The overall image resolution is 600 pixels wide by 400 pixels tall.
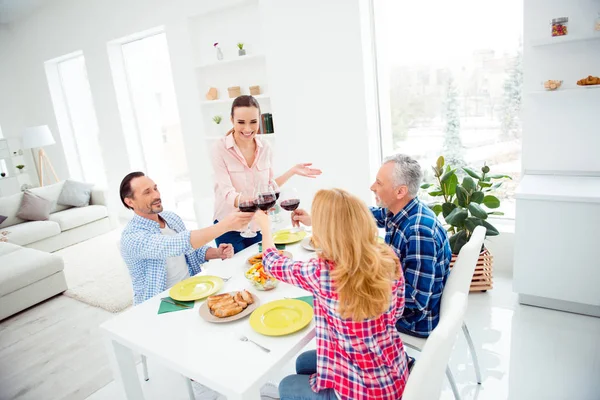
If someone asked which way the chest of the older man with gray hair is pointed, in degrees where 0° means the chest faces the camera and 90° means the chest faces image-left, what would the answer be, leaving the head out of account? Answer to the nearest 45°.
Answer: approximately 90°

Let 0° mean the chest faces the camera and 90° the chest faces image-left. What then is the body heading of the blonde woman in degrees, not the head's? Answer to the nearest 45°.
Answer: approximately 135°

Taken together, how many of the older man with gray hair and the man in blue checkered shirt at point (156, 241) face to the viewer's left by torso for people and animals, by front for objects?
1

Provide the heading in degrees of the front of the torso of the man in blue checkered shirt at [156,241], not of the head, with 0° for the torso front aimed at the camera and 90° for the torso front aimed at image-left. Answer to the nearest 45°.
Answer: approximately 315°

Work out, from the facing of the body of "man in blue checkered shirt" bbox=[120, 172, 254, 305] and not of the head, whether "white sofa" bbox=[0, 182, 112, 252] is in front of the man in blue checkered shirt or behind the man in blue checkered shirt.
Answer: behind
